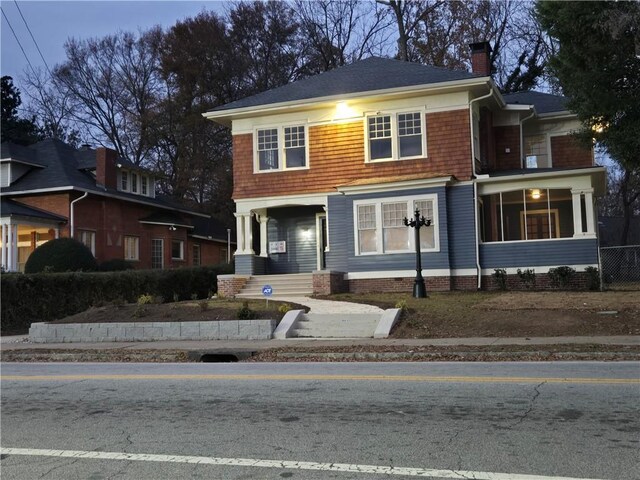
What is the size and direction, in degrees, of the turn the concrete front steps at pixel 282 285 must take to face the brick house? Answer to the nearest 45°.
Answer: approximately 135° to its right

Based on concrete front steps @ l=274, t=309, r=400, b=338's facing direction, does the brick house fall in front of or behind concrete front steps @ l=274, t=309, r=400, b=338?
behind

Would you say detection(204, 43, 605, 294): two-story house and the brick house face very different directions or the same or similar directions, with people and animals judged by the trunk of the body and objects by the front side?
same or similar directions

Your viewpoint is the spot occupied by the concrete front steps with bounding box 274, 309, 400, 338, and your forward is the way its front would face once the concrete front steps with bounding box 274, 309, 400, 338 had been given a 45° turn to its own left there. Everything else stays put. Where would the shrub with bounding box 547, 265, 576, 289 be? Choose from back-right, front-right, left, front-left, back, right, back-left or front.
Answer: left

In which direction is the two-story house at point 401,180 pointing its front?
toward the camera

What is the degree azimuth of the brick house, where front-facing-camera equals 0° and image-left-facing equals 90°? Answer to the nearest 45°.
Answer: approximately 45°

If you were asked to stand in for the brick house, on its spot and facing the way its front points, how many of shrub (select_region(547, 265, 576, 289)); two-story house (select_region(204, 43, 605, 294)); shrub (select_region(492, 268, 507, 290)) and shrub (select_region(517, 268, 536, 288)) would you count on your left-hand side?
4

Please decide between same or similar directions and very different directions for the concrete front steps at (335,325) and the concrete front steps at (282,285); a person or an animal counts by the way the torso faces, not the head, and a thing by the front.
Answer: same or similar directions

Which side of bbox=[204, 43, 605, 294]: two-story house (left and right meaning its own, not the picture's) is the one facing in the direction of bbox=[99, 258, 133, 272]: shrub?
right

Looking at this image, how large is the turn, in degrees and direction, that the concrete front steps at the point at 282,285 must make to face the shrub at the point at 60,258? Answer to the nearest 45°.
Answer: approximately 90° to its right

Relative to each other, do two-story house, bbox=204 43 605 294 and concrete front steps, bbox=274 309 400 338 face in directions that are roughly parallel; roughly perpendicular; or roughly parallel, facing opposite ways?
roughly parallel

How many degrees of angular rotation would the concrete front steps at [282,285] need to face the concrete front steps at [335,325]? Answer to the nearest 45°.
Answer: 0° — it already faces it

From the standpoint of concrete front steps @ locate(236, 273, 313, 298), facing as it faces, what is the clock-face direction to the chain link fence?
The chain link fence is roughly at 9 o'clock from the concrete front steps.

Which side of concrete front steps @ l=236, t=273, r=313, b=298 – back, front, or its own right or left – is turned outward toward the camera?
front
